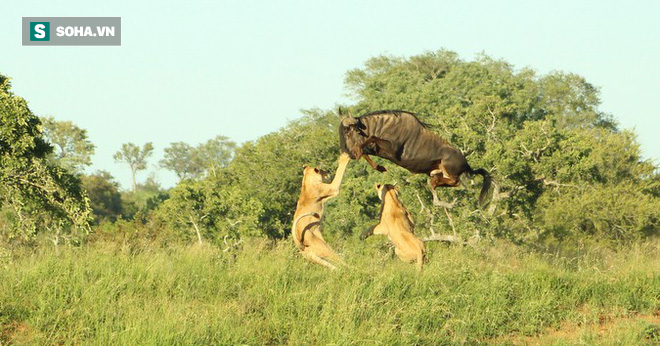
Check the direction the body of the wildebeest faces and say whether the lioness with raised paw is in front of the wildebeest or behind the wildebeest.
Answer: in front

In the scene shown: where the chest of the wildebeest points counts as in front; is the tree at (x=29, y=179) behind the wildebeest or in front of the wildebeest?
in front

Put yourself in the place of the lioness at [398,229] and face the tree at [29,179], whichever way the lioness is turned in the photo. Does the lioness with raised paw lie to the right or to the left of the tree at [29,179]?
left

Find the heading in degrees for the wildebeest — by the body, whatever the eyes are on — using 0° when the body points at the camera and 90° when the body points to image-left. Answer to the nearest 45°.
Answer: approximately 90°
